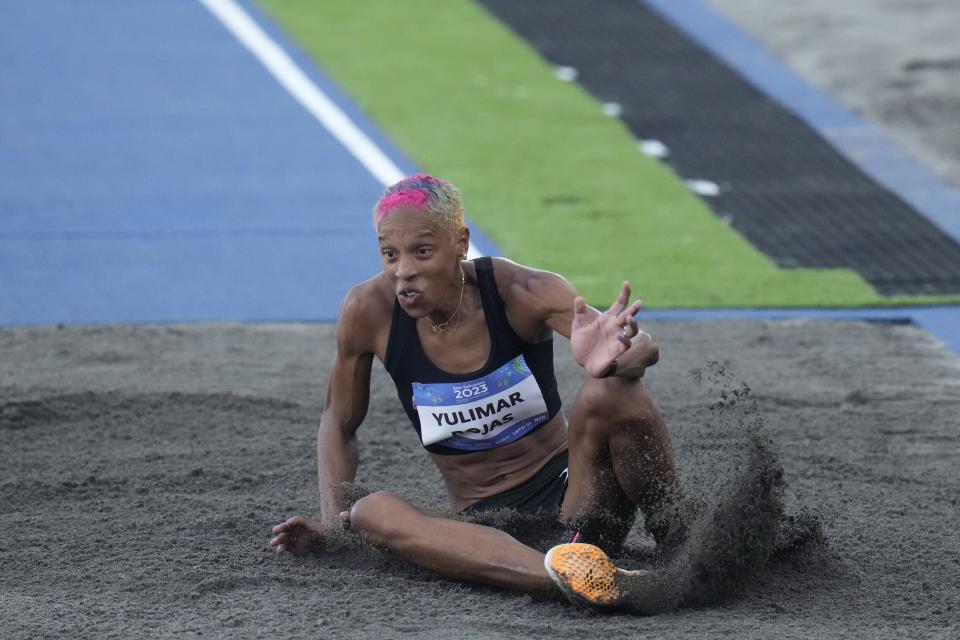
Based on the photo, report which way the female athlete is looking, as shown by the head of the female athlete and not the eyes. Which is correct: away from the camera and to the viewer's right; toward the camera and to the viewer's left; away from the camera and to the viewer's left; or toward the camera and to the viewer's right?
toward the camera and to the viewer's left

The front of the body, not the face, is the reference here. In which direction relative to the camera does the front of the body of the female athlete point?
toward the camera
